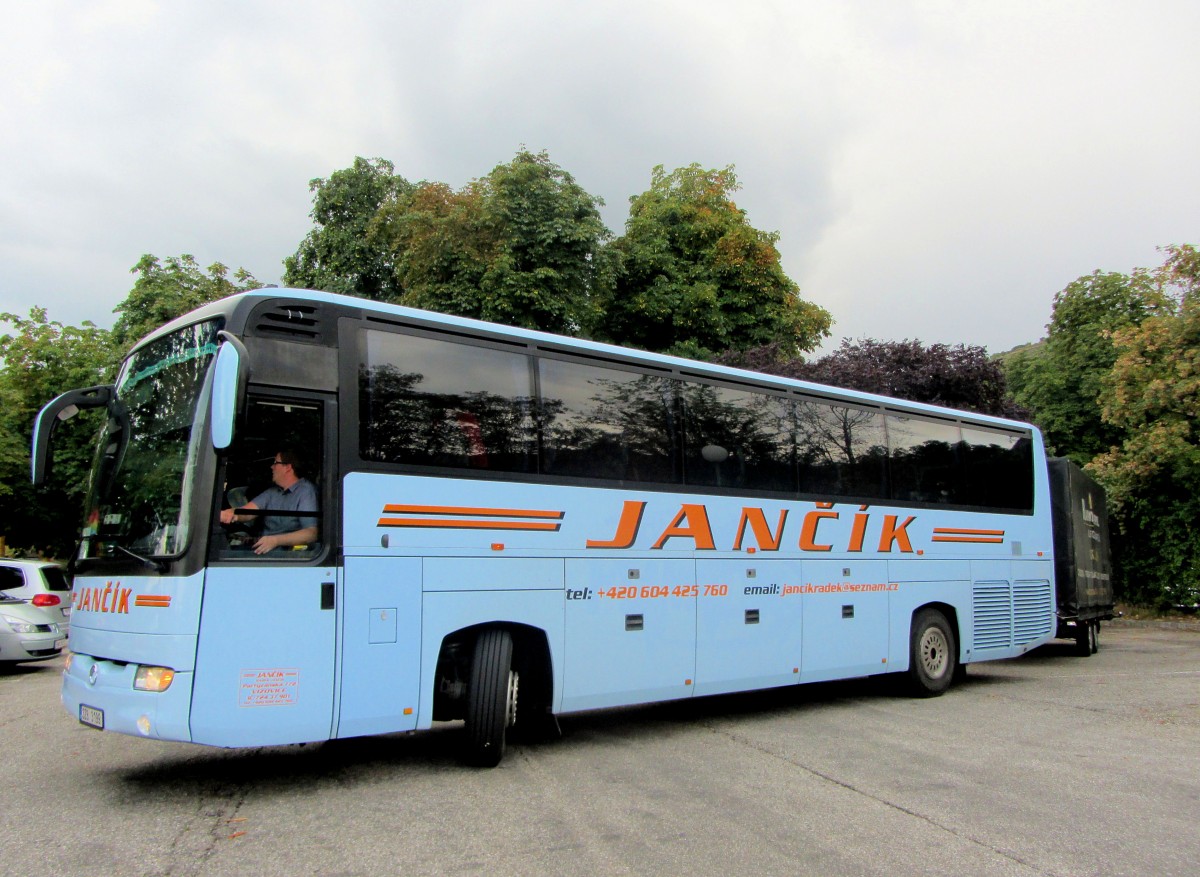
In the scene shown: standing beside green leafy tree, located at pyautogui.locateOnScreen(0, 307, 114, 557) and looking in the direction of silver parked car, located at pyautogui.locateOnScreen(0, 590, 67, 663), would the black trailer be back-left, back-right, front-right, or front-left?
front-left

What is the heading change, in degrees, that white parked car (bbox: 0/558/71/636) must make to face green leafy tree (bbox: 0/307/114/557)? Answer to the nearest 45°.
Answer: approximately 45° to its right

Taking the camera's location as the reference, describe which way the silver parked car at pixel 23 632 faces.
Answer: facing the viewer and to the right of the viewer

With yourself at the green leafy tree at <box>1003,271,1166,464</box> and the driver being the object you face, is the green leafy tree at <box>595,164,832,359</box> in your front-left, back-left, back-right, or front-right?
front-right

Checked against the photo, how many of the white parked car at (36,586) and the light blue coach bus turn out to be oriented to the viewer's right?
0

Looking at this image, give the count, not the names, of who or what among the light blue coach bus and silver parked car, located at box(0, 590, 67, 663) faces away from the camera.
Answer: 0

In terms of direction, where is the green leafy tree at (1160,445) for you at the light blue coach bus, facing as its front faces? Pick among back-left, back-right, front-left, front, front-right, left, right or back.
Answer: back

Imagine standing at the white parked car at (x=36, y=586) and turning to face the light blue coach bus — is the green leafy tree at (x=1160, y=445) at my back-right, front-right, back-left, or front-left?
front-left

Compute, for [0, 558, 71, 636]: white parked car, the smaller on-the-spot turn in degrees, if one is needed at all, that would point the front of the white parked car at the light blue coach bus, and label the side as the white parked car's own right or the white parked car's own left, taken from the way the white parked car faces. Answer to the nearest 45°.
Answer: approximately 135° to the white parked car's own left

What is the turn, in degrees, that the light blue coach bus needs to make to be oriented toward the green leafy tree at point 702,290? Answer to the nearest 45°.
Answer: approximately 135° to its right

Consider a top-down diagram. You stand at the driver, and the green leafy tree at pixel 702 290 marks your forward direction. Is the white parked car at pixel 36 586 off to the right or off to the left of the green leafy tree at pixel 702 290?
left

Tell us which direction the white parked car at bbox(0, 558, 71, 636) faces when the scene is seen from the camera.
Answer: facing away from the viewer and to the left of the viewer

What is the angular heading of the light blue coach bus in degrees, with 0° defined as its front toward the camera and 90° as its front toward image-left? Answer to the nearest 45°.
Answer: approximately 45°

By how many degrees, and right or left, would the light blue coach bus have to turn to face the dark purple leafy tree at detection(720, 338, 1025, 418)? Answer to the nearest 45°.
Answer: approximately 180°
